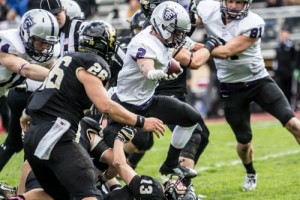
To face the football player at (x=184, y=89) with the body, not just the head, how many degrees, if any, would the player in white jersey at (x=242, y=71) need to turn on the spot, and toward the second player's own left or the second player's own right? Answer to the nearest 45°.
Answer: approximately 45° to the second player's own right

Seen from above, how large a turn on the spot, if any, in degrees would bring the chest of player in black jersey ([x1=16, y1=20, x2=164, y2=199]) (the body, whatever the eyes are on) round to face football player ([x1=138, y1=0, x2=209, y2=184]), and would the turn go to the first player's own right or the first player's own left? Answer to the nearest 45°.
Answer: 0° — they already face them

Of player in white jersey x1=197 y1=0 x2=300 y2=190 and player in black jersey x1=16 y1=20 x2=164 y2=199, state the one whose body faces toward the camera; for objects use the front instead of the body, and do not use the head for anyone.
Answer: the player in white jersey

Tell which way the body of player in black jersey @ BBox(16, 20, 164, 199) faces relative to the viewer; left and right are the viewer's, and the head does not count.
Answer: facing away from the viewer and to the right of the viewer

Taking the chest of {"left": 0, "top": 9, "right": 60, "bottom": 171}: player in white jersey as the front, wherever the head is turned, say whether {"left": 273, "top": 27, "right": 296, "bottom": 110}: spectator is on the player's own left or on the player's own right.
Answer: on the player's own left

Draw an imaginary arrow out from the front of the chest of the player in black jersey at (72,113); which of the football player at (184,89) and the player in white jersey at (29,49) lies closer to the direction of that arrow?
the football player

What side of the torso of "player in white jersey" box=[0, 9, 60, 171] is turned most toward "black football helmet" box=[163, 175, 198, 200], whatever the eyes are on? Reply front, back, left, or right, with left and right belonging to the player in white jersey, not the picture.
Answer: front

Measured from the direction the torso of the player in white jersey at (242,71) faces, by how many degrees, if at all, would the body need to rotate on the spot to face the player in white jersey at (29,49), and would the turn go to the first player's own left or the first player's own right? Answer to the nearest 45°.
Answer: approximately 45° to the first player's own right

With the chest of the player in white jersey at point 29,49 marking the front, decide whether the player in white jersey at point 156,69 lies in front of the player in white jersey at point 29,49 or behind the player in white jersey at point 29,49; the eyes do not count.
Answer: in front

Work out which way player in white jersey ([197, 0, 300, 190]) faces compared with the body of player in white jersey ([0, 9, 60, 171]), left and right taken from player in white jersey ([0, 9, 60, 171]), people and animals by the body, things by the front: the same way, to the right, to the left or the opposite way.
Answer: to the right

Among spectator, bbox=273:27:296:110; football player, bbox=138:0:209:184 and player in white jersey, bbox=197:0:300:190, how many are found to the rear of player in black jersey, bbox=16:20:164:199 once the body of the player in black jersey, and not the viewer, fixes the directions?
0

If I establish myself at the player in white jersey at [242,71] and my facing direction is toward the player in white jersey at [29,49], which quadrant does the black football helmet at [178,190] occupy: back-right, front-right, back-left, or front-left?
front-left

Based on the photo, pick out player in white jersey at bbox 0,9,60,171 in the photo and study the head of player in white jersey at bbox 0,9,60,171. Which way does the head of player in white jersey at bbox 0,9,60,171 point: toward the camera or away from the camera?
toward the camera

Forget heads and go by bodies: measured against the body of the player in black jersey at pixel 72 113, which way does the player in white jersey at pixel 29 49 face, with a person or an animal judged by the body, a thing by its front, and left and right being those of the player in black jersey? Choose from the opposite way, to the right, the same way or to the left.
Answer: to the right

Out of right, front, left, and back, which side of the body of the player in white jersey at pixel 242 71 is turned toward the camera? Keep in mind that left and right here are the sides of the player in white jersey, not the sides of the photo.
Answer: front

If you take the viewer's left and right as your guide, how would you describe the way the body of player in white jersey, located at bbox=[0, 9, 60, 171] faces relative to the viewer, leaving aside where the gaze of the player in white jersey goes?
facing the viewer and to the right of the viewer

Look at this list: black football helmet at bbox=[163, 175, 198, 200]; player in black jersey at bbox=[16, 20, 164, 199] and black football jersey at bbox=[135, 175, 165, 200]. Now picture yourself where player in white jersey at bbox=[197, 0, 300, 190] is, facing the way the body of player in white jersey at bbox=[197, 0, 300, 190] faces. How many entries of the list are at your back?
0
